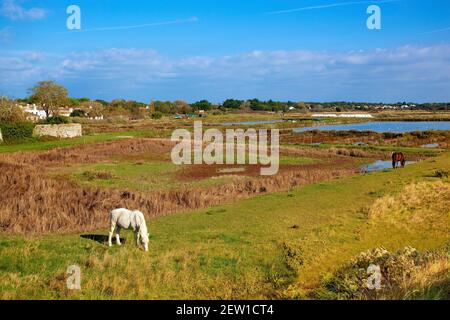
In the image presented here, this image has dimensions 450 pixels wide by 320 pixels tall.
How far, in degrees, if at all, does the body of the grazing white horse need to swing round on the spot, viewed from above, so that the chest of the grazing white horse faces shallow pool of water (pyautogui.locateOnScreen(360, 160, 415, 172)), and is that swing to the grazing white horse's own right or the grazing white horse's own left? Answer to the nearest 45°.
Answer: approximately 45° to the grazing white horse's own left

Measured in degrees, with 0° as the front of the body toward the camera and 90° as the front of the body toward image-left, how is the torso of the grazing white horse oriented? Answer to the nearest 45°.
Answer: approximately 270°
